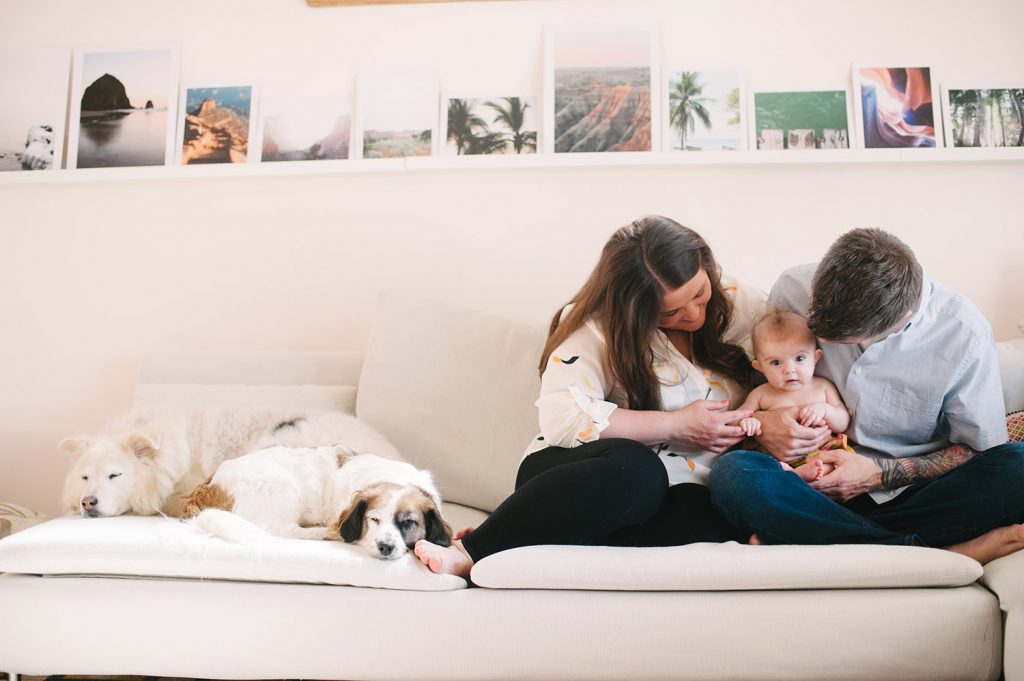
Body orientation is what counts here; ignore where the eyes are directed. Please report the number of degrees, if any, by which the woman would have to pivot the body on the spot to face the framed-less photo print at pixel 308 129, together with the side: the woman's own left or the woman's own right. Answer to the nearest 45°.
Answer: approximately 180°

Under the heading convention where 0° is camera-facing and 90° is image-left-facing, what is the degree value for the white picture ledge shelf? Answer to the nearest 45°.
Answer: approximately 0°

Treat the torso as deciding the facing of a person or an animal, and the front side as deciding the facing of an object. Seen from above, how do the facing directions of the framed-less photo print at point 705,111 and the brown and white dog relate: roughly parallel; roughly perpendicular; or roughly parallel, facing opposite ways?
roughly perpendicular

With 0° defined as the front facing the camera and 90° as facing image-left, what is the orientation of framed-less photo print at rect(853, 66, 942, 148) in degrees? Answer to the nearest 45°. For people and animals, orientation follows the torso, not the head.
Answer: approximately 0°

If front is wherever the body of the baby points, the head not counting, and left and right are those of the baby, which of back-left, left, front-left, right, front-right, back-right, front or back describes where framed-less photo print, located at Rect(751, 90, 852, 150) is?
back

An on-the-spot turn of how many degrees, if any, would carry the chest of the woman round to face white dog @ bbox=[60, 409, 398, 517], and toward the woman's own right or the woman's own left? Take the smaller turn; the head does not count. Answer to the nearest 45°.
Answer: approximately 135° to the woman's own right

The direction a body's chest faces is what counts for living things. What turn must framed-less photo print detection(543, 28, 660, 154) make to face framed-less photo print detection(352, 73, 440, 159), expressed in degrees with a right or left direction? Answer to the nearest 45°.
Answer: approximately 90° to its right
